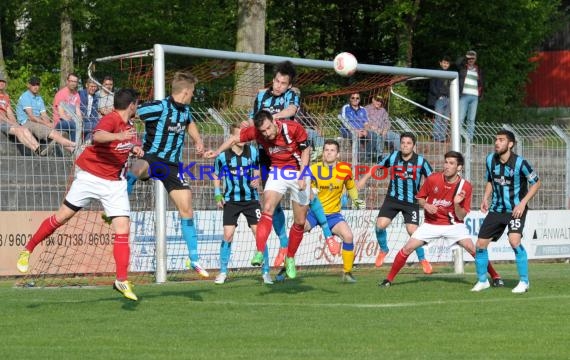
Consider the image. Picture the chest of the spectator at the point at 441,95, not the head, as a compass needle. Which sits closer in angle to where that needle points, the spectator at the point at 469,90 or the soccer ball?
the soccer ball

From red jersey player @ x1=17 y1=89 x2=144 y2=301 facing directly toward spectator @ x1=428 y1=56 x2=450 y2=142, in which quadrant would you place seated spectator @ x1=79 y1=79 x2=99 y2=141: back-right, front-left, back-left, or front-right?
front-left

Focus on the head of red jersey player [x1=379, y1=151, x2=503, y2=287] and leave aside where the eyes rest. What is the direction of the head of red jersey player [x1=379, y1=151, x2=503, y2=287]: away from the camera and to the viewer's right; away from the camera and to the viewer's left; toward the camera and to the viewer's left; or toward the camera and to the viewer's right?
toward the camera and to the viewer's left

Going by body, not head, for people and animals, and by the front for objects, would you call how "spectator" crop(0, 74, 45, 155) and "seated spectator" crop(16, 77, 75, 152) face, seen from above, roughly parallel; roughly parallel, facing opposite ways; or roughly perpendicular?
roughly parallel

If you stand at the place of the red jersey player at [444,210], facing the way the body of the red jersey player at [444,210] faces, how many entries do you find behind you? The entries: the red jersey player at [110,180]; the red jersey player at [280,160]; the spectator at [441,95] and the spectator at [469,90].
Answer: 2

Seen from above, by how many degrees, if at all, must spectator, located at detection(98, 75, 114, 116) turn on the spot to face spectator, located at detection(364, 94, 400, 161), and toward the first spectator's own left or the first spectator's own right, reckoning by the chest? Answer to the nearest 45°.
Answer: approximately 90° to the first spectator's own left

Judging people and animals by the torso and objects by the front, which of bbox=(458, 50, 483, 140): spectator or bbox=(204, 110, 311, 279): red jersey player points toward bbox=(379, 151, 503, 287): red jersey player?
the spectator

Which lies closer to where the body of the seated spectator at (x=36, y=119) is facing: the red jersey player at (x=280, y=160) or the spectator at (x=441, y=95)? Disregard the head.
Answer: the red jersey player

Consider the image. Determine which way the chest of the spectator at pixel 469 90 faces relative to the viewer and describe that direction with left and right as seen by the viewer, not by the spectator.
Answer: facing the viewer

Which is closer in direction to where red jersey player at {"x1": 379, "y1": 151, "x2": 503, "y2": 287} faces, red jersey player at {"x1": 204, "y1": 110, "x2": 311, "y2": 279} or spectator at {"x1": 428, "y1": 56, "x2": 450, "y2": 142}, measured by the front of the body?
the red jersey player

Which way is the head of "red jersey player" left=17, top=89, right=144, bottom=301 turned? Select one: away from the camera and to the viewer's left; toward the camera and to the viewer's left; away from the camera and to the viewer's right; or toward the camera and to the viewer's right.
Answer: away from the camera and to the viewer's right

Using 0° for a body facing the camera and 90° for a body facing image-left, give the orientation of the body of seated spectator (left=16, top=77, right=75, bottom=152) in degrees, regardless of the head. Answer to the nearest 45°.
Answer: approximately 315°
